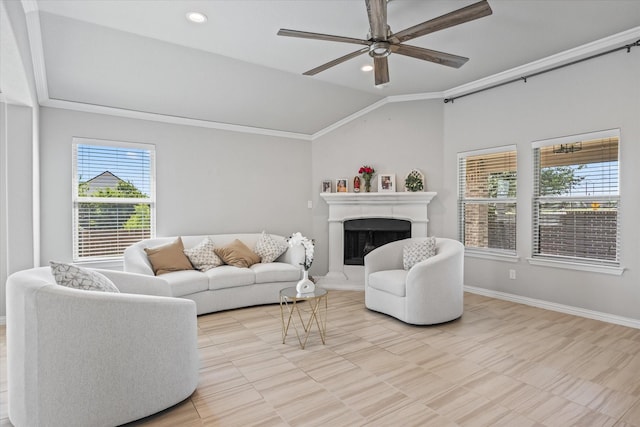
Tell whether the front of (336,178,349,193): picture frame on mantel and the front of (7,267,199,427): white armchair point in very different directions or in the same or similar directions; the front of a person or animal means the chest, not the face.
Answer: very different directions

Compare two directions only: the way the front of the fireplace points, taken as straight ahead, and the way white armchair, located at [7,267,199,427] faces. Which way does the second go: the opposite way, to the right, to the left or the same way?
the opposite way

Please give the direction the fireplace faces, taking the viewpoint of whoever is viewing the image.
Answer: facing the viewer

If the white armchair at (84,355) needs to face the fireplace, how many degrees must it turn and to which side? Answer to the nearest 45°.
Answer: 0° — it already faces it

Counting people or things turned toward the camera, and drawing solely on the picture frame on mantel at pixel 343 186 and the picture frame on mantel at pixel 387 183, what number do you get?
2

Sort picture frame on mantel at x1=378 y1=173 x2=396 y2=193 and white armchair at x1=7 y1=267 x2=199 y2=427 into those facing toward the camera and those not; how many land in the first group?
1

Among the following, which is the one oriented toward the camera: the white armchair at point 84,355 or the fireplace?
the fireplace

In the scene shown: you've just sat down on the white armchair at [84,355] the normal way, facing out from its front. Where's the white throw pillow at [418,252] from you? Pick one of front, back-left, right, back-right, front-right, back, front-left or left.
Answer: front-right

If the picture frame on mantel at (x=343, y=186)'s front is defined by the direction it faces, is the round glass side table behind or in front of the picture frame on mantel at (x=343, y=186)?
in front

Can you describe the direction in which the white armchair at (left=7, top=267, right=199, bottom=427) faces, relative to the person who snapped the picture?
facing away from the viewer and to the right of the viewer

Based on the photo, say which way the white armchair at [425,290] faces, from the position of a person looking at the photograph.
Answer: facing the viewer and to the left of the viewer

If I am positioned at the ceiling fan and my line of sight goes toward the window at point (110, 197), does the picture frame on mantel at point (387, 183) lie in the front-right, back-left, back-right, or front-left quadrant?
front-right

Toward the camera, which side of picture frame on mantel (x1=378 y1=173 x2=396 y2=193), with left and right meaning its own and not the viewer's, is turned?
front

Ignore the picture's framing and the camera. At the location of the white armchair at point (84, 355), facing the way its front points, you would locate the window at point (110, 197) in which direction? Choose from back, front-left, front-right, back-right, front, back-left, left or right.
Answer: front-left

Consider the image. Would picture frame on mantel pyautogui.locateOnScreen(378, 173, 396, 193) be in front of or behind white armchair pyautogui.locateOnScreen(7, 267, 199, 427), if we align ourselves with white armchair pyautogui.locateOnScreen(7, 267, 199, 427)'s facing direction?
in front

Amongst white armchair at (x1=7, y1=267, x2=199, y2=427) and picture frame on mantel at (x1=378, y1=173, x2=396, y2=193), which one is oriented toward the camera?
the picture frame on mantel

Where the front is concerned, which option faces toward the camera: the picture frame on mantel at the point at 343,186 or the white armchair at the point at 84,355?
the picture frame on mantel

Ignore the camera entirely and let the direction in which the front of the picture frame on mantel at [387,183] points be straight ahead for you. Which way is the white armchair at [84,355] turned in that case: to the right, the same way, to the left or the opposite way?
the opposite way
